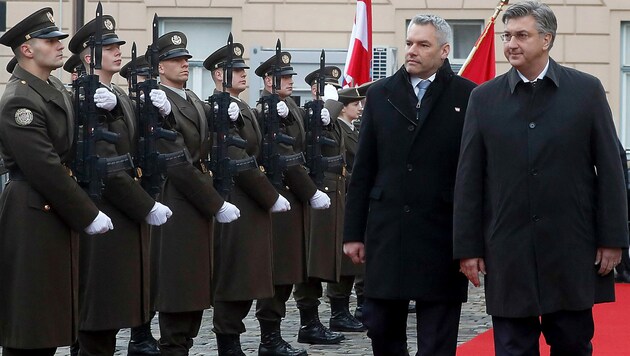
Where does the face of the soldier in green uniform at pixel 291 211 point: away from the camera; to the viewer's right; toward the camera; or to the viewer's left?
to the viewer's right

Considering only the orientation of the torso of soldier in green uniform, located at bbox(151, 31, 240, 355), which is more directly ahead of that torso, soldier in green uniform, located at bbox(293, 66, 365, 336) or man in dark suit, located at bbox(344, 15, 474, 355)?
the man in dark suit

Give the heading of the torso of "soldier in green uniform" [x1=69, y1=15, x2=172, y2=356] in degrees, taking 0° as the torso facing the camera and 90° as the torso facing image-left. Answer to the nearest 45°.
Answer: approximately 315°

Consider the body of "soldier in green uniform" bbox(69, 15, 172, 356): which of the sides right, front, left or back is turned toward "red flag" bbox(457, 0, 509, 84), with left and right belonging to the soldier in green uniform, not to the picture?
left

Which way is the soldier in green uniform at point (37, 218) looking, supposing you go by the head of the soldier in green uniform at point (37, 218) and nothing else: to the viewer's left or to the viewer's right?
to the viewer's right
